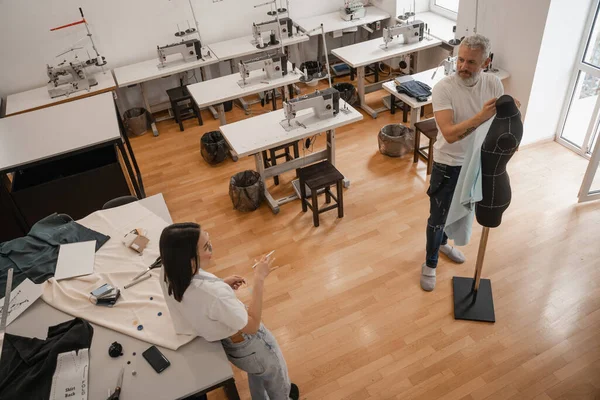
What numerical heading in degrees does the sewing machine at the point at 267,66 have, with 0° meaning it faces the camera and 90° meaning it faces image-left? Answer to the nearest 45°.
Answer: approximately 315°

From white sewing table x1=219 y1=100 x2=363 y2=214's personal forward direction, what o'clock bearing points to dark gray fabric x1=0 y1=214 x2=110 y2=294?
The dark gray fabric is roughly at 3 o'clock from the white sewing table.

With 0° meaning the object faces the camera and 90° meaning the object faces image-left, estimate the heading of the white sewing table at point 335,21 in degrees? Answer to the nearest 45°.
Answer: approximately 315°

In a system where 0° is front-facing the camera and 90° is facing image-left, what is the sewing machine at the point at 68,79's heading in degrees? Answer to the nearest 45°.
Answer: approximately 315°

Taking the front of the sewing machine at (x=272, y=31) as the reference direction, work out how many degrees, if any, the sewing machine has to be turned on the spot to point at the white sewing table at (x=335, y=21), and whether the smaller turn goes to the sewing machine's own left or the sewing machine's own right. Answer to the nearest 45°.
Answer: approximately 90° to the sewing machine's own left

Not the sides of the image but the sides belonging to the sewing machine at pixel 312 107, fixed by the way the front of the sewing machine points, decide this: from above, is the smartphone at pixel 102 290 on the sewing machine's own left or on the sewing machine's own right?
on the sewing machine's own right

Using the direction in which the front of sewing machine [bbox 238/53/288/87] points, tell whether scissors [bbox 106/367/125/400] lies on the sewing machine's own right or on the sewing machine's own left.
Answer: on the sewing machine's own right

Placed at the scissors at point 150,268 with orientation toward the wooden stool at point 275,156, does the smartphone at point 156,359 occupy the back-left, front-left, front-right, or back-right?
back-right

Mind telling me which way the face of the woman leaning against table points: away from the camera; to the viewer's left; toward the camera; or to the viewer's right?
to the viewer's right
